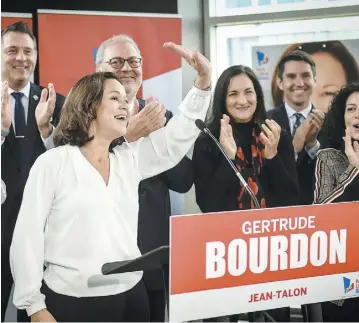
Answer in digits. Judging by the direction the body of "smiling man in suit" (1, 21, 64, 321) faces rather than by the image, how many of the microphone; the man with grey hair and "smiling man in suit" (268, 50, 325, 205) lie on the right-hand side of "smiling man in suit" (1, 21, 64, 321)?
0

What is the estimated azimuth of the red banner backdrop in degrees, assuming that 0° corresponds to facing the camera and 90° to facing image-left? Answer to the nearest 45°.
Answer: approximately 0°

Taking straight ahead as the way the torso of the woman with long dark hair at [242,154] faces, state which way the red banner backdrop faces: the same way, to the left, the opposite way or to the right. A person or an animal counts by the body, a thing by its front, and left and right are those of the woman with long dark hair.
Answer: the same way

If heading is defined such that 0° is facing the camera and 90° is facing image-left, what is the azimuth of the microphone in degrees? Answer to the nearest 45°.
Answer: approximately 90°

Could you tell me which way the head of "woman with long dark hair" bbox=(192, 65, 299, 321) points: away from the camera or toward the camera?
toward the camera

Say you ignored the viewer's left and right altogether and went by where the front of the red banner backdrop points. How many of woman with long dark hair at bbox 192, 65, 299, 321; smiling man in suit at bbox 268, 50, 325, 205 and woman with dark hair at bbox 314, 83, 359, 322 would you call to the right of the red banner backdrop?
0

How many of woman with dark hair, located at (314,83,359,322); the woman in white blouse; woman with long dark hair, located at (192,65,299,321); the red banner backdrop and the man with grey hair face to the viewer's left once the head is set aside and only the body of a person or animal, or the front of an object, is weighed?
0

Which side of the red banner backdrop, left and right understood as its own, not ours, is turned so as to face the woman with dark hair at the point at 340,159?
left

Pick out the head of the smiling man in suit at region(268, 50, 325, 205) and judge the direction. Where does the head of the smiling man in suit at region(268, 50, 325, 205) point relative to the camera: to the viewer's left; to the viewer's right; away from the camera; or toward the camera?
toward the camera

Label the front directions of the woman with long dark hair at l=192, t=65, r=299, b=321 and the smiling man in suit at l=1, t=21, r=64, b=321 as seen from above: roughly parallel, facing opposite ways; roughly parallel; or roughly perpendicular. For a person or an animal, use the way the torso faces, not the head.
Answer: roughly parallel

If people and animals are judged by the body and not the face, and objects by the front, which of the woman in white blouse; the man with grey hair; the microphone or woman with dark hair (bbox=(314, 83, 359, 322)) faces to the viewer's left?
the microphone

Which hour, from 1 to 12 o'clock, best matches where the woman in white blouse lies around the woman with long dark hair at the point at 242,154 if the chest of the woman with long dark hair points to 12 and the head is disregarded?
The woman in white blouse is roughly at 2 o'clock from the woman with long dark hair.

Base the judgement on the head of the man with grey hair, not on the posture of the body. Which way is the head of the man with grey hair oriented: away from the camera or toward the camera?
toward the camera

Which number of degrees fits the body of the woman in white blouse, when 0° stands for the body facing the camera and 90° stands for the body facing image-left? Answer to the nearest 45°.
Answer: approximately 315°

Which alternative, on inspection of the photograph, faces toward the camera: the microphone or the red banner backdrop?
the red banner backdrop

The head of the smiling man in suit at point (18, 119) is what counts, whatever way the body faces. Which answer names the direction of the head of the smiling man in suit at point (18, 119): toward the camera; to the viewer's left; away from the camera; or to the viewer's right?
toward the camera

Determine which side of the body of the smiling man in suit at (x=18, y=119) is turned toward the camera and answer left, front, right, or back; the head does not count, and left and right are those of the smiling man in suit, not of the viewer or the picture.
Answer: front

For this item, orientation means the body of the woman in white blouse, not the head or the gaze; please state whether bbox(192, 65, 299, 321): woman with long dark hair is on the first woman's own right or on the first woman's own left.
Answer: on the first woman's own left

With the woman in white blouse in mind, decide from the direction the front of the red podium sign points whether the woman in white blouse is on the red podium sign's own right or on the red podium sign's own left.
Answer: on the red podium sign's own right
